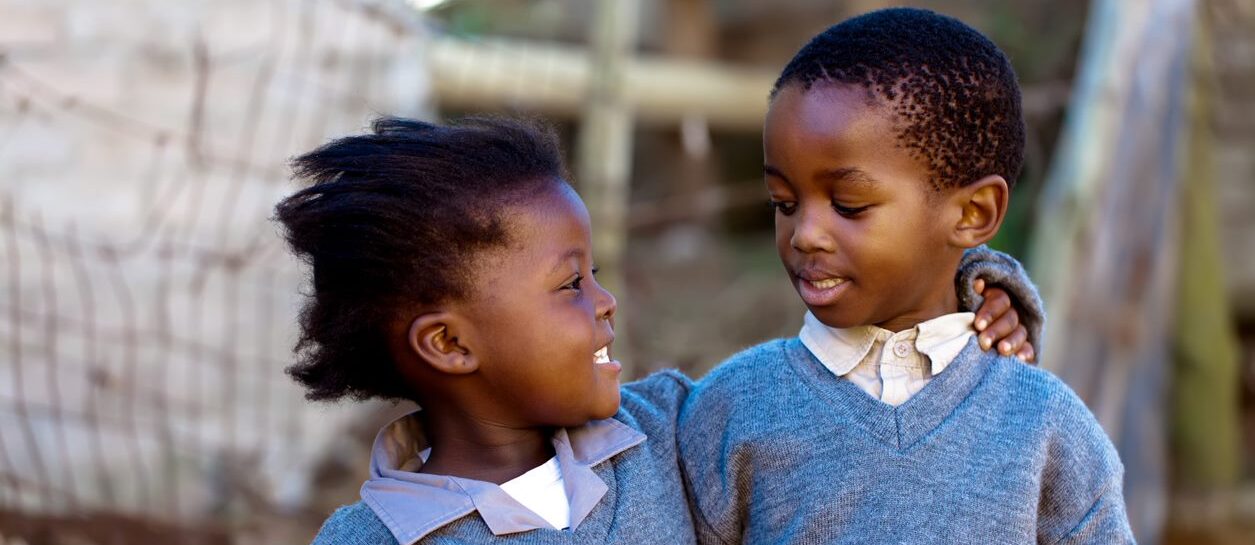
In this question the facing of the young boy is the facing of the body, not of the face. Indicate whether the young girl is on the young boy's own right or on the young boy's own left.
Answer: on the young boy's own right

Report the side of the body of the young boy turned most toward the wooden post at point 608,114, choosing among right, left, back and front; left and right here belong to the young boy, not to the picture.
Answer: back

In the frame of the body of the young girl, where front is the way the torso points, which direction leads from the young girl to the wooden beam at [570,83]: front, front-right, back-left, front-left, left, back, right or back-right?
back-left

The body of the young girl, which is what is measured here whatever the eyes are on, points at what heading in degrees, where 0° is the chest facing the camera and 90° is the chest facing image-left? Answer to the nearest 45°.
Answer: approximately 315°

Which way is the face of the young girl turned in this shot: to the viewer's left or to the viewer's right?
to the viewer's right

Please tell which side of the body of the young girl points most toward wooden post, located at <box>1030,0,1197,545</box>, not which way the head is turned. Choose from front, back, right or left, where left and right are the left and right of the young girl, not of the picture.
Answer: left

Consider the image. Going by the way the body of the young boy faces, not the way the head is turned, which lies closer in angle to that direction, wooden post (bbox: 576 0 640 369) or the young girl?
the young girl

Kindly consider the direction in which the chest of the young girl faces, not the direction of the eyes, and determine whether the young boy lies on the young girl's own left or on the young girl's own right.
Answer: on the young girl's own left

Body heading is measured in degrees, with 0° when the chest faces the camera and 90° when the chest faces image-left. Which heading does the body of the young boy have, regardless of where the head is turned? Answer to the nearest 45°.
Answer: approximately 0°
